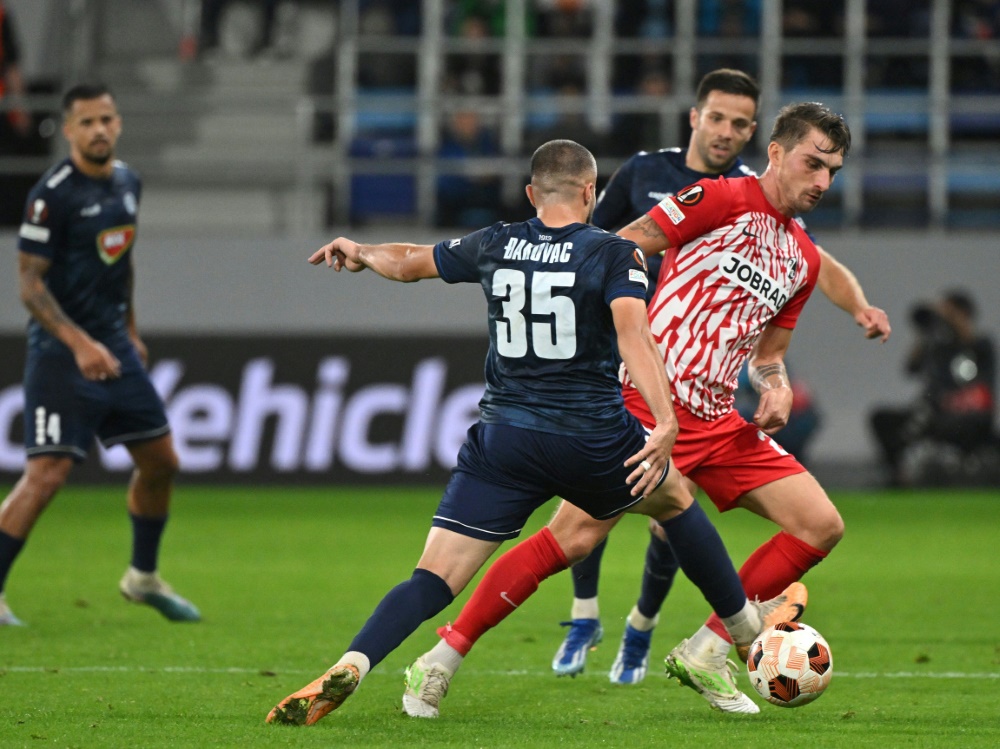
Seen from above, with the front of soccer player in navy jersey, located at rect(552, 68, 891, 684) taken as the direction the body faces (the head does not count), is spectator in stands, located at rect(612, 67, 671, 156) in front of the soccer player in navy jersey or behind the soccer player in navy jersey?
behind

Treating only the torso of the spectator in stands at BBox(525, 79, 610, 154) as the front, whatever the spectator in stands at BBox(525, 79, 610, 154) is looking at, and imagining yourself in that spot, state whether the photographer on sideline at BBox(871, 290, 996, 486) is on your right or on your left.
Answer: on your left

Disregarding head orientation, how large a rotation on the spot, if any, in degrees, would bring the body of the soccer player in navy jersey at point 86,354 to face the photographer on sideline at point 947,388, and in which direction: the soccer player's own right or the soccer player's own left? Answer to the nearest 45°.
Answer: approximately 90° to the soccer player's own left

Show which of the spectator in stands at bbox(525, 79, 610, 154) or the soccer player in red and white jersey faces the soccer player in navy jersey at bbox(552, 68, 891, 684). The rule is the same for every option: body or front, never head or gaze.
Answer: the spectator in stands

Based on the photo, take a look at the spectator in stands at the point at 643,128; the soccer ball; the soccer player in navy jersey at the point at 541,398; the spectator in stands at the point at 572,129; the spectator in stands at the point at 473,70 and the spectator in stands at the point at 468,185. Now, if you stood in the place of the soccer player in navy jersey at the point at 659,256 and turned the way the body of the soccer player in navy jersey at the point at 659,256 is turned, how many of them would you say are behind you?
4

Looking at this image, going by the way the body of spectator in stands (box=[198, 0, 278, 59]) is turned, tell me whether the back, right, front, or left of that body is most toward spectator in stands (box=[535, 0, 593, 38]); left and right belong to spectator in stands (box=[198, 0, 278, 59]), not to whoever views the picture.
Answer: left
